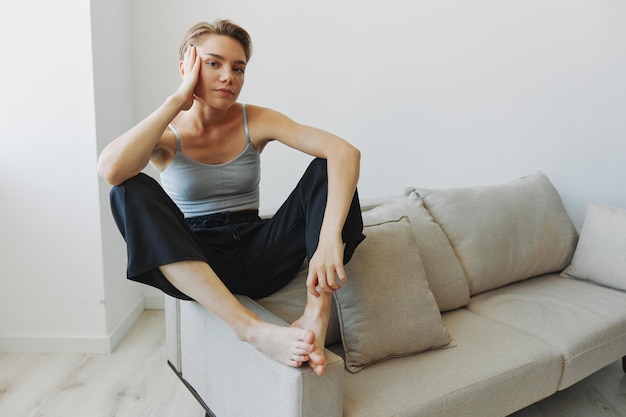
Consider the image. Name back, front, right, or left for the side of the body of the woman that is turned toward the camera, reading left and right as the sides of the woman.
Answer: front

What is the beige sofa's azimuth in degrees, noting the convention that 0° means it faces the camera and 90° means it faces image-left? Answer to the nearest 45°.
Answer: approximately 315°
